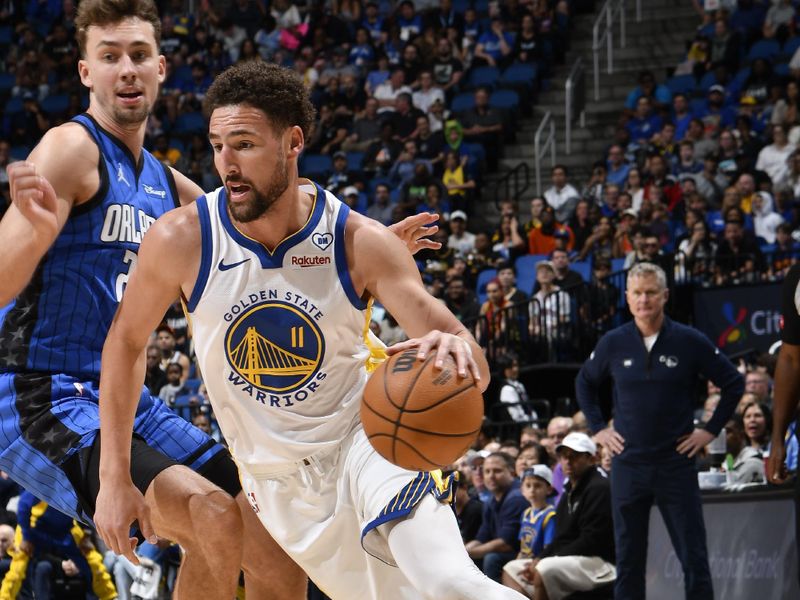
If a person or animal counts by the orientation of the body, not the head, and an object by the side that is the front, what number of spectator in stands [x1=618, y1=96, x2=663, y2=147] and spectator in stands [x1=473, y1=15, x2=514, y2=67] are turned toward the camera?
2

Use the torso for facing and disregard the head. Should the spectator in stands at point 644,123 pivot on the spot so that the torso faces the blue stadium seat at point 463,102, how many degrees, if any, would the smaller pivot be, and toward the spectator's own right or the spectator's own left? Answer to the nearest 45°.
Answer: approximately 135° to the spectator's own right

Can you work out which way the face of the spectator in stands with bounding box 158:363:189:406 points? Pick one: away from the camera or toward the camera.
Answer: toward the camera

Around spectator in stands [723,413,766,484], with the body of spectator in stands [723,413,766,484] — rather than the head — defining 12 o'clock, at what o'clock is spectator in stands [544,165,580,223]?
spectator in stands [544,165,580,223] is roughly at 4 o'clock from spectator in stands [723,413,766,484].

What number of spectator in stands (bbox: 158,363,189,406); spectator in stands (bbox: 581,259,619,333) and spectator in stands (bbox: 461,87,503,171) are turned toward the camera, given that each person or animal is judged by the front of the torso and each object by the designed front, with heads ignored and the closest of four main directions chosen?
3

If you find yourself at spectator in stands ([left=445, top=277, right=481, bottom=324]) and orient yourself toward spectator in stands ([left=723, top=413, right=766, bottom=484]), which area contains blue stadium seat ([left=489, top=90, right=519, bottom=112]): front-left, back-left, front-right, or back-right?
back-left

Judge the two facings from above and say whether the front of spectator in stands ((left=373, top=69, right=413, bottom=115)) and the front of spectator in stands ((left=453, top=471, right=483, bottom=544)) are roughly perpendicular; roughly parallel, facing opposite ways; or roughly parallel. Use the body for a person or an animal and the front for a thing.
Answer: roughly parallel

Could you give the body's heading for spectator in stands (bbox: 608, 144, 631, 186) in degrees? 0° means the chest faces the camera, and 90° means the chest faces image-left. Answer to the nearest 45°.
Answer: approximately 45°

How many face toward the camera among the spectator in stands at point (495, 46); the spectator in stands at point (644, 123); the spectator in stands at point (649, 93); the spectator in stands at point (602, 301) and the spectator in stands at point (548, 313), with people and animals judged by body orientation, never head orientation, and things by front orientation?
5

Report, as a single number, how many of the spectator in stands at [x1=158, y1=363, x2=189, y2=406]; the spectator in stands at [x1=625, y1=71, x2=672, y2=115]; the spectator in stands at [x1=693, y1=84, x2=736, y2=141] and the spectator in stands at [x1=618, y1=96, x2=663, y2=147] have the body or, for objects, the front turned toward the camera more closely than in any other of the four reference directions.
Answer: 4

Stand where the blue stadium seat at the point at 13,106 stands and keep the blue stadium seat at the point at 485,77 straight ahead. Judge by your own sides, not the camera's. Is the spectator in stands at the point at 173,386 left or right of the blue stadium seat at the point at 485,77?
right

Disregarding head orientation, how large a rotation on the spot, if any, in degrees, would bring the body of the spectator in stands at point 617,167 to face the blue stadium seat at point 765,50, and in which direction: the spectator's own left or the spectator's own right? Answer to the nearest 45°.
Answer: approximately 180°

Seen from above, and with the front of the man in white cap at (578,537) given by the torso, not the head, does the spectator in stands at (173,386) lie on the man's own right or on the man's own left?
on the man's own right

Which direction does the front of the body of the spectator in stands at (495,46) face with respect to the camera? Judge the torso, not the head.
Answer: toward the camera

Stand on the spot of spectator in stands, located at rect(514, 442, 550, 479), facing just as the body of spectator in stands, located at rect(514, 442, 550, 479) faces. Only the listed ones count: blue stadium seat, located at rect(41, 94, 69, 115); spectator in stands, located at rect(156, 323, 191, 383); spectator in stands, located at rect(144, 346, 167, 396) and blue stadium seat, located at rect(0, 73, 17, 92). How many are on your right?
4

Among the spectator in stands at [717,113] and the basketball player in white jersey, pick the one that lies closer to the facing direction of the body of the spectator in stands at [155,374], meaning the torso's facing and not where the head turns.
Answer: the basketball player in white jersey

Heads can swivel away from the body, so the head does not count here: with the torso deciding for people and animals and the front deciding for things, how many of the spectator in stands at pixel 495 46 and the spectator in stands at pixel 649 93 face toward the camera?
2

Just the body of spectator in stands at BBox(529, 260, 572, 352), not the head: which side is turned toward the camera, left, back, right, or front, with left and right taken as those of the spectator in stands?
front

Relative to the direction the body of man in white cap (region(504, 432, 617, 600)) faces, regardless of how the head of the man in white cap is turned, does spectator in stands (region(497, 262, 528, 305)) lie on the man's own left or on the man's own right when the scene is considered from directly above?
on the man's own right

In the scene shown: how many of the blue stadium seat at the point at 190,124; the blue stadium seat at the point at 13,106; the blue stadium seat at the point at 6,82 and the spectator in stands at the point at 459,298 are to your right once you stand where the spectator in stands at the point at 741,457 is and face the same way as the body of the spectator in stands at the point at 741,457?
4

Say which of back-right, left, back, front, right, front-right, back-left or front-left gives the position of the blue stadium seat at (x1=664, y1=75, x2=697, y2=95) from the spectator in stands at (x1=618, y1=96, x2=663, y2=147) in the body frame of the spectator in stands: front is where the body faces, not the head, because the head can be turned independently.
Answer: back-left
